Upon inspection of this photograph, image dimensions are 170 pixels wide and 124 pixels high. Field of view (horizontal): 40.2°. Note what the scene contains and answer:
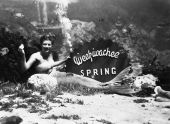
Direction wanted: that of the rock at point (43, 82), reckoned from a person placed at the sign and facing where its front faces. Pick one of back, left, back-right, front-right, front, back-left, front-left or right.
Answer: front-right

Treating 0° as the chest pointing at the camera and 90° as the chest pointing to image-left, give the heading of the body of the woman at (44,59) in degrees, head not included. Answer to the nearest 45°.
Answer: approximately 315°

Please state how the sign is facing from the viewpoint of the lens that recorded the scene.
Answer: facing the viewer

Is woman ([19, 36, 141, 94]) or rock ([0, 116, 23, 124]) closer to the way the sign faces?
the rock

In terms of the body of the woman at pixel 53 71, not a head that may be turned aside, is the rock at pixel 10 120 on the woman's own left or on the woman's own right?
on the woman's own right

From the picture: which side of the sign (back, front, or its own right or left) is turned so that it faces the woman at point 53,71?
right

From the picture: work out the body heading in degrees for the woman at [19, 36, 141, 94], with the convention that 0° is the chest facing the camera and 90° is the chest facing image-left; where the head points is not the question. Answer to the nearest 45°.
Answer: approximately 315°

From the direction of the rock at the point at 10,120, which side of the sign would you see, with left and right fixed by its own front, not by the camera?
front

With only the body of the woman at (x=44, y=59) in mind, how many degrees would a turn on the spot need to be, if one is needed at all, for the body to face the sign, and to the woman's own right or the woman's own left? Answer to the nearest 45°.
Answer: approximately 45° to the woman's own left

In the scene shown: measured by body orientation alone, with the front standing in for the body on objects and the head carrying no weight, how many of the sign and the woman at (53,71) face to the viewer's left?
0

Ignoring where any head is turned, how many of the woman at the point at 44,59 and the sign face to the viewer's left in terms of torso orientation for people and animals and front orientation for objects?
0

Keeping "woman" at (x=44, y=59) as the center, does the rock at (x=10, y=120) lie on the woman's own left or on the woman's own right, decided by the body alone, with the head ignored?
on the woman's own right
